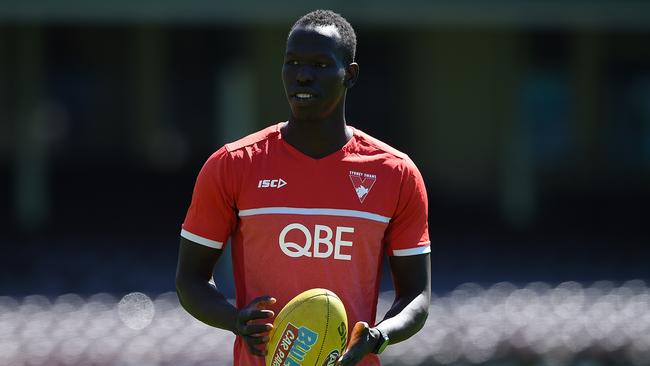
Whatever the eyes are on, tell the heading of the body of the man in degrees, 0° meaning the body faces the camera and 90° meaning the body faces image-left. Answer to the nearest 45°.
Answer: approximately 0°

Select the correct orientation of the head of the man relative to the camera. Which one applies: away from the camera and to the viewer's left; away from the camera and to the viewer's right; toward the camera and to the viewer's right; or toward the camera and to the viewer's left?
toward the camera and to the viewer's left
